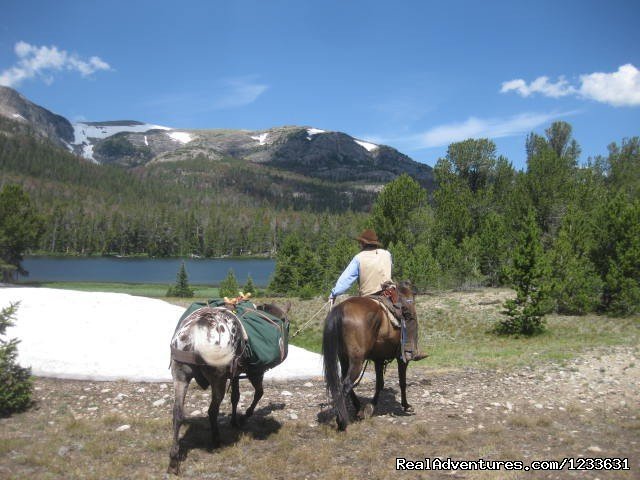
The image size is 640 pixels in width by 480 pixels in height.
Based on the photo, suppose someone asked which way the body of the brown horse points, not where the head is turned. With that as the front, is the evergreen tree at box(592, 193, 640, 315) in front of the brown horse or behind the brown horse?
in front

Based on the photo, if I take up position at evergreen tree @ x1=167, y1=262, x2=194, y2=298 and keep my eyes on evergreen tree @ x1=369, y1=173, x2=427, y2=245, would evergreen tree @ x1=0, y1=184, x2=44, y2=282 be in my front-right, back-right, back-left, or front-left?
back-right

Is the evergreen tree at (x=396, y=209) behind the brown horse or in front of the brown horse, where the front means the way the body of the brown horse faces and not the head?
in front

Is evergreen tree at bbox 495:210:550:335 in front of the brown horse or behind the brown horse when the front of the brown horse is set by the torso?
in front

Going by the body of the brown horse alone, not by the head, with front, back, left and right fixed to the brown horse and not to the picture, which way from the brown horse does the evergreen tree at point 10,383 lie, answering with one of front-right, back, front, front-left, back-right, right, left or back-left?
back-left

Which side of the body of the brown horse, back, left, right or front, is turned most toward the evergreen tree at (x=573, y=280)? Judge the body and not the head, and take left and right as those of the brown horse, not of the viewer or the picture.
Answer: front

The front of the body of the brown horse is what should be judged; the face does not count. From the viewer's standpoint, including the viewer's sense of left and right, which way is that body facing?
facing away from the viewer and to the right of the viewer

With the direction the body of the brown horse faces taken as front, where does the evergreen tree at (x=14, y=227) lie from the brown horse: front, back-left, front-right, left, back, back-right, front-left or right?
left
